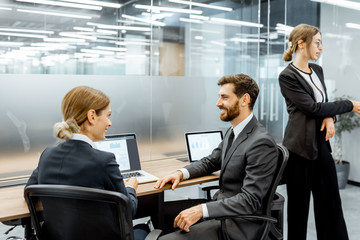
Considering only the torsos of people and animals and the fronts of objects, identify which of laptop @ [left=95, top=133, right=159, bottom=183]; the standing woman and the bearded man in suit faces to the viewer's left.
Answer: the bearded man in suit

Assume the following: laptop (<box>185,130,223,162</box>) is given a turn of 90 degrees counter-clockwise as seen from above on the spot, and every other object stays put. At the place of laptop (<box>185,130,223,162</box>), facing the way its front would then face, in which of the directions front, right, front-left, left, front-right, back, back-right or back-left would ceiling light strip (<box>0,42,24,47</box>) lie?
back-left

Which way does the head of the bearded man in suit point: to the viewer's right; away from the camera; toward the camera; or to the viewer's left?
to the viewer's left

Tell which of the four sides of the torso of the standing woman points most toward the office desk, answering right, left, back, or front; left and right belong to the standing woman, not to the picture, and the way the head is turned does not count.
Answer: right

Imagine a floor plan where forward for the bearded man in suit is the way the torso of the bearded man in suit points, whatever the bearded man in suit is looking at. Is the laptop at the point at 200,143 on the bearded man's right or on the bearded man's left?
on the bearded man's right

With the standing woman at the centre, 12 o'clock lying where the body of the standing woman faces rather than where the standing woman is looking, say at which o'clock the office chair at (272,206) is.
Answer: The office chair is roughly at 2 o'clock from the standing woman.

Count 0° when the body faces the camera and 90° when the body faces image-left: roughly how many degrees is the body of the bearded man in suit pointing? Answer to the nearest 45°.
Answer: approximately 90°
